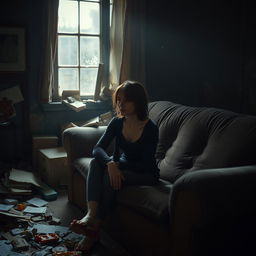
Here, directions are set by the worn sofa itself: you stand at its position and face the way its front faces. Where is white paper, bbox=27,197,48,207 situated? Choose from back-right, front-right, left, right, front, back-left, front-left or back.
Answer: right

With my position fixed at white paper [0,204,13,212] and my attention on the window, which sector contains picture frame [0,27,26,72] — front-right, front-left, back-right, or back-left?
front-left

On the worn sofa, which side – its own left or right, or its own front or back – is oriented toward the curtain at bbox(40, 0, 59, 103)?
right

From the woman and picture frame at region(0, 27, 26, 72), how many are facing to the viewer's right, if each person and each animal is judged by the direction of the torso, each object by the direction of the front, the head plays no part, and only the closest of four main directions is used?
0

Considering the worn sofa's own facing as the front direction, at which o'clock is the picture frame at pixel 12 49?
The picture frame is roughly at 3 o'clock from the worn sofa.

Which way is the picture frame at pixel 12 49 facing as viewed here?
toward the camera

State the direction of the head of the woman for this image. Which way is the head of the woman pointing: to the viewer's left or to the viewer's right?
to the viewer's left

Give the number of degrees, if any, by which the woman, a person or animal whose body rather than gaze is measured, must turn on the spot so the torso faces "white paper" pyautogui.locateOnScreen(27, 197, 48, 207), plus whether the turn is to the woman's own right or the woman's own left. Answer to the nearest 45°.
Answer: approximately 90° to the woman's own right

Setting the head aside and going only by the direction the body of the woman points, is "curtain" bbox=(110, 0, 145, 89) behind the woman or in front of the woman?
behind

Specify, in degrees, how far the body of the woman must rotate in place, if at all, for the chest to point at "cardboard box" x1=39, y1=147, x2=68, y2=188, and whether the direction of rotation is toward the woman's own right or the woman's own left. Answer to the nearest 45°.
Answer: approximately 90° to the woman's own right

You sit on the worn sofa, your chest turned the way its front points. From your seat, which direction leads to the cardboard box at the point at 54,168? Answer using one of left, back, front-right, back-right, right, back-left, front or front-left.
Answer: right

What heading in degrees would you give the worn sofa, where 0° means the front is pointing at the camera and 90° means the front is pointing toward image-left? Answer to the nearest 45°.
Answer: approximately 45°

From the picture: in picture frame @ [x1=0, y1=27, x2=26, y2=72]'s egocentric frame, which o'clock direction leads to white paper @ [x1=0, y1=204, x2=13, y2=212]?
The white paper is roughly at 12 o'clock from the picture frame.

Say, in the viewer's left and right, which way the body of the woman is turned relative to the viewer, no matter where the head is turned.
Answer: facing the viewer and to the left of the viewer
